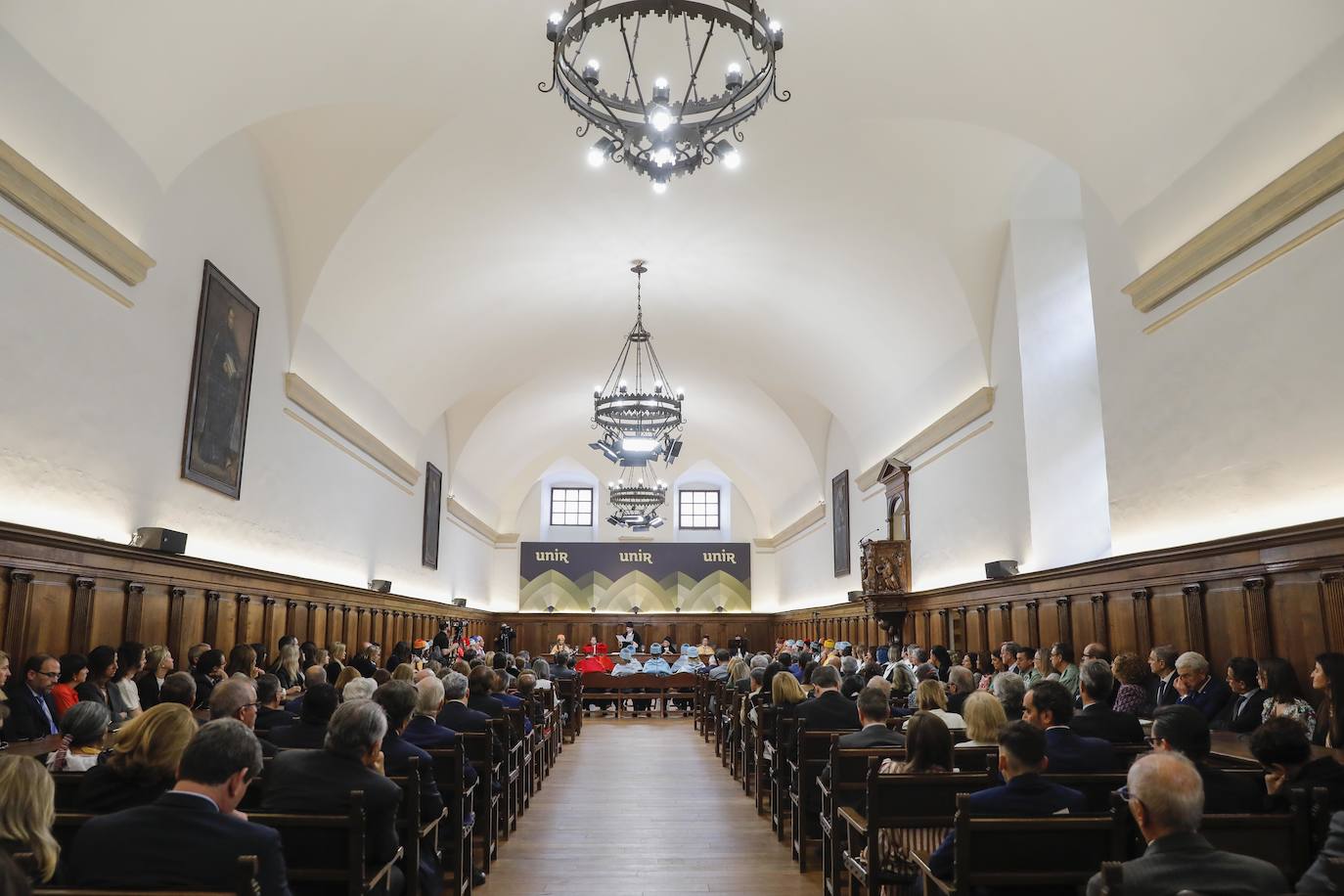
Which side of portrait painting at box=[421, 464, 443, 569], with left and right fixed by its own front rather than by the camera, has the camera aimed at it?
right

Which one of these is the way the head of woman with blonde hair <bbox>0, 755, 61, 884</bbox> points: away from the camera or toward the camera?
away from the camera

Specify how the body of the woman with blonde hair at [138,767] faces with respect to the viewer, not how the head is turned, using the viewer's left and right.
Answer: facing away from the viewer and to the right of the viewer

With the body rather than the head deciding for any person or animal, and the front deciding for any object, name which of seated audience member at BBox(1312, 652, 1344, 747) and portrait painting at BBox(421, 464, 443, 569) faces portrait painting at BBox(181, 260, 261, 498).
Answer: the seated audience member

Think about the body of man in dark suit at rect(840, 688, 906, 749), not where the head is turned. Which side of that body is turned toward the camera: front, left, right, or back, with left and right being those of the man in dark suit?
back

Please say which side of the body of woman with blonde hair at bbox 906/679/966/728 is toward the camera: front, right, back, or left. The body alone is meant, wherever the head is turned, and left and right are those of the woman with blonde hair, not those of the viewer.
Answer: back

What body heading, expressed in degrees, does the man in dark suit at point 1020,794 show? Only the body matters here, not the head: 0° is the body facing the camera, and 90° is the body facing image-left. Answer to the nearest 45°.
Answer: approximately 180°

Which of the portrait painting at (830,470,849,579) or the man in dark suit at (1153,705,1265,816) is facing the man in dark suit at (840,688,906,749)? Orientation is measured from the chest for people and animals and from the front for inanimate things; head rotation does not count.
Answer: the man in dark suit at (1153,705,1265,816)

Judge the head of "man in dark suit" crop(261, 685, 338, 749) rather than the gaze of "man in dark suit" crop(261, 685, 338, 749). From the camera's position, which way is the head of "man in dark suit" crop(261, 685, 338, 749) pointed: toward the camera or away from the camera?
away from the camera

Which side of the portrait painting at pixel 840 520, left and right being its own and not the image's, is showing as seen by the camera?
left

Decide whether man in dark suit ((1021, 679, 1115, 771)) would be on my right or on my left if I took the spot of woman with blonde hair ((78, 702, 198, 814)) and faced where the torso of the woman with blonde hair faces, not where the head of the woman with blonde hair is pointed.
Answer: on my right

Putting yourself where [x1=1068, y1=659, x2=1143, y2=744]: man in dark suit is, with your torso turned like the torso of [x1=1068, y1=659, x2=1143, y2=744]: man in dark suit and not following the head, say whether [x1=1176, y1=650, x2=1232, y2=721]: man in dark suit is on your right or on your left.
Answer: on your right

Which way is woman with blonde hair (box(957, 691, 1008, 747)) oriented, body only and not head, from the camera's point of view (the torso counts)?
away from the camera

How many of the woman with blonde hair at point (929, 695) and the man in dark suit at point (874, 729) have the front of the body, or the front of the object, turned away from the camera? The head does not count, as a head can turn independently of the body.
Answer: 2

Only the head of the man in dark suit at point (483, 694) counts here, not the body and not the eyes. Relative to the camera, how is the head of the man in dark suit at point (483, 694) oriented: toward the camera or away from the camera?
away from the camera
